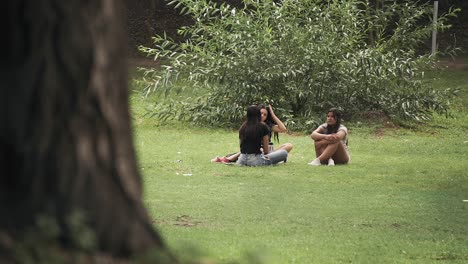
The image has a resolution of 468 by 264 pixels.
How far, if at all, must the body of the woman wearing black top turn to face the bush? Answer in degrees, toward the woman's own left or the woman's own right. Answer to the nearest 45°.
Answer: approximately 45° to the woman's own left

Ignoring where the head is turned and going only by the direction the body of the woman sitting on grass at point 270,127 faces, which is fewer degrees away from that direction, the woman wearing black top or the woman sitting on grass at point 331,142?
the woman wearing black top

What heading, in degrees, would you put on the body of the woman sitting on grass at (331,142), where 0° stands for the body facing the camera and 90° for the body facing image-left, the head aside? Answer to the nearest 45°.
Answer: approximately 45°

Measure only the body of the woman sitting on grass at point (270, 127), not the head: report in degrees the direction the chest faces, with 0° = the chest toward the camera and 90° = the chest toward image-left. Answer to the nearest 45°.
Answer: approximately 45°

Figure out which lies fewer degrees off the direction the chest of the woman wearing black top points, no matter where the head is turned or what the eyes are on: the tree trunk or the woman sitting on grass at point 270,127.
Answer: the woman sitting on grass

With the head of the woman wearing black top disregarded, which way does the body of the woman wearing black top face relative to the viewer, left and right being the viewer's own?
facing away from the viewer and to the right of the viewer

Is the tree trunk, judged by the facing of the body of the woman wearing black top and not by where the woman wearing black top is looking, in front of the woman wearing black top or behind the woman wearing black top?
behind

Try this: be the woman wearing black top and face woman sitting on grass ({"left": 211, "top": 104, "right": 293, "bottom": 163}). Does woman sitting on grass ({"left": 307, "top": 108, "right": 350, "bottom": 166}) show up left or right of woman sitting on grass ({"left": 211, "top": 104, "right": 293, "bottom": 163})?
right

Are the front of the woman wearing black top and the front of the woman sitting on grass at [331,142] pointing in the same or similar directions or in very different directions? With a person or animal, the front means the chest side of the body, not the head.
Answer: very different directions
